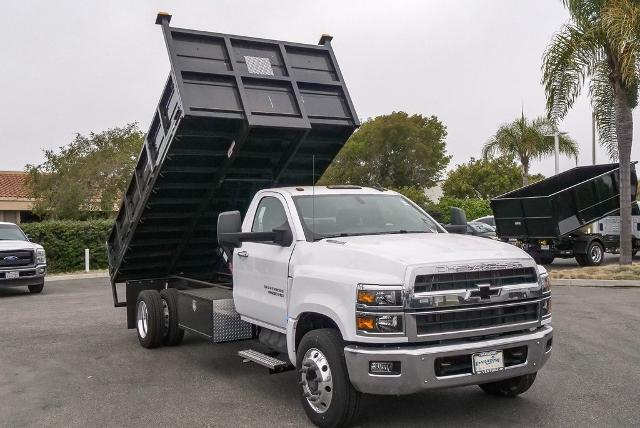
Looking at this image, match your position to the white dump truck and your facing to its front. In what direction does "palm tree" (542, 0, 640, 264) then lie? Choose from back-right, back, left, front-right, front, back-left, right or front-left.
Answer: left

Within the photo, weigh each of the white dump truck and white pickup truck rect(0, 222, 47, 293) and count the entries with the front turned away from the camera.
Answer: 0

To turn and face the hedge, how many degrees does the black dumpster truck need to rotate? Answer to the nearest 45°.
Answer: approximately 135° to its left

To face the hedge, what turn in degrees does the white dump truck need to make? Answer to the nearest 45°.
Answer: approximately 180°

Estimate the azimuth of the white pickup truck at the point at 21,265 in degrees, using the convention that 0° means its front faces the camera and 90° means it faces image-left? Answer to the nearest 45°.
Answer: approximately 315°

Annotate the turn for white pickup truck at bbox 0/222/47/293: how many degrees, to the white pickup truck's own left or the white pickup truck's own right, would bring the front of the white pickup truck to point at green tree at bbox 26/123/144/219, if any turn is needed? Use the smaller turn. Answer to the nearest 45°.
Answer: approximately 135° to the white pickup truck's own left

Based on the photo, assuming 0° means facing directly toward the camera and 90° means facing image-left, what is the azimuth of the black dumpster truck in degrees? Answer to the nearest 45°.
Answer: approximately 225°

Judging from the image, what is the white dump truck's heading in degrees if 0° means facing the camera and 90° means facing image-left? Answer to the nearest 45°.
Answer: approximately 315°

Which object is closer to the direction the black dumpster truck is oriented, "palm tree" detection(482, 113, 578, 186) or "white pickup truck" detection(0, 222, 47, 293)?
the palm tree

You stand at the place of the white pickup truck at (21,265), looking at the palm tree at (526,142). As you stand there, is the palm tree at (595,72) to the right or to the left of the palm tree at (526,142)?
right

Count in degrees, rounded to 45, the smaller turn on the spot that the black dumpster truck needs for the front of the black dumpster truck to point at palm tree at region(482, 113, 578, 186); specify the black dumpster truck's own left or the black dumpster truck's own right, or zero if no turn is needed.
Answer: approximately 45° to the black dumpster truck's own left
